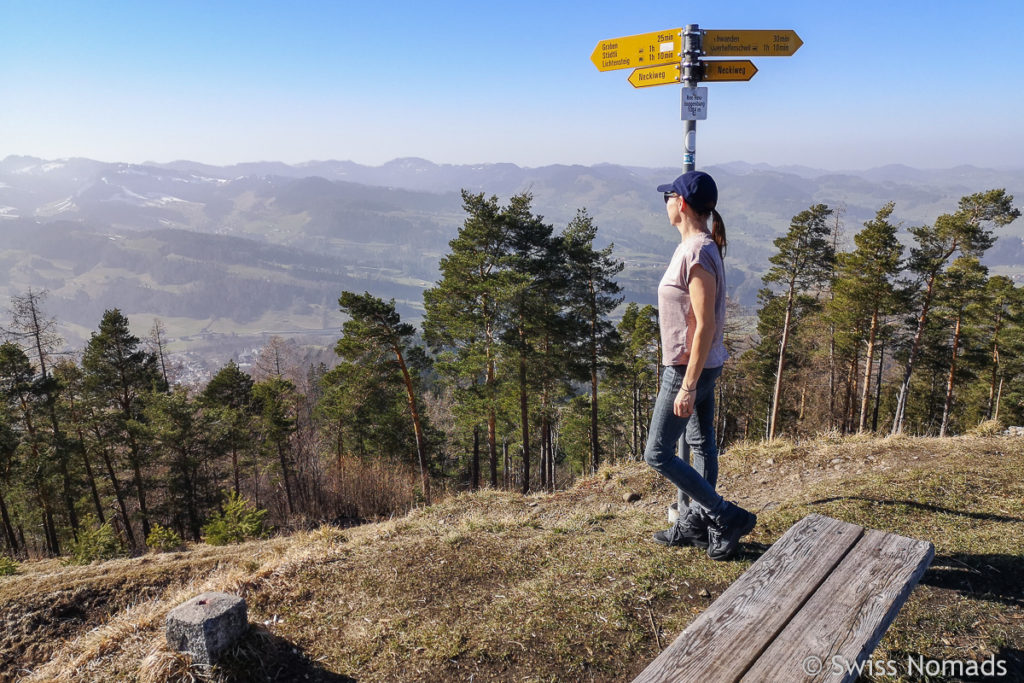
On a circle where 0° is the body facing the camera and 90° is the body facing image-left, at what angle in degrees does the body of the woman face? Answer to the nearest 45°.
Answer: approximately 90°

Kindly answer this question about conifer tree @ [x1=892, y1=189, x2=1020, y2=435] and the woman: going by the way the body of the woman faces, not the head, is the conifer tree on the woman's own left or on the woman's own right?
on the woman's own right

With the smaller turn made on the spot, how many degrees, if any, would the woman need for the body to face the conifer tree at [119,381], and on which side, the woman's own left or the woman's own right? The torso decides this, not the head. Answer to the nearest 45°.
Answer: approximately 45° to the woman's own right

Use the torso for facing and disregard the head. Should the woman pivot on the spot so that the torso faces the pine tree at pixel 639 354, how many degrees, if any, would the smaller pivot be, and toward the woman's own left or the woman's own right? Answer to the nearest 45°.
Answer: approximately 90° to the woman's own right
